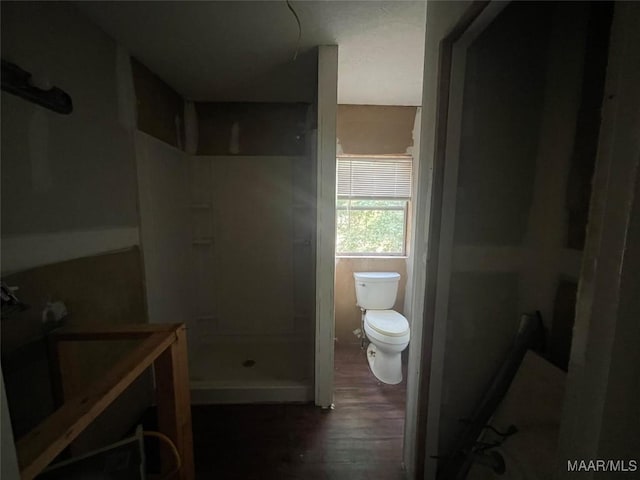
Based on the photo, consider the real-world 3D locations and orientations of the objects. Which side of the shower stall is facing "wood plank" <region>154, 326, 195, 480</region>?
front

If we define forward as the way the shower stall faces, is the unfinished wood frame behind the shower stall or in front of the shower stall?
in front

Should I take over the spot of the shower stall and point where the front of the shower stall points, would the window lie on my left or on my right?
on my left

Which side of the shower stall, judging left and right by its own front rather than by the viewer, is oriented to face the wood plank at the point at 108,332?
front

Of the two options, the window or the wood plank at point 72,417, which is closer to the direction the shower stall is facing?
the wood plank

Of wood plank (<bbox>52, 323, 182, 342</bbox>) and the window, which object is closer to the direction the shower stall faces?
the wood plank

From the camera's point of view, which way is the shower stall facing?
toward the camera

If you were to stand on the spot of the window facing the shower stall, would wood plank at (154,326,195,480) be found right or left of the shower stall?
left
